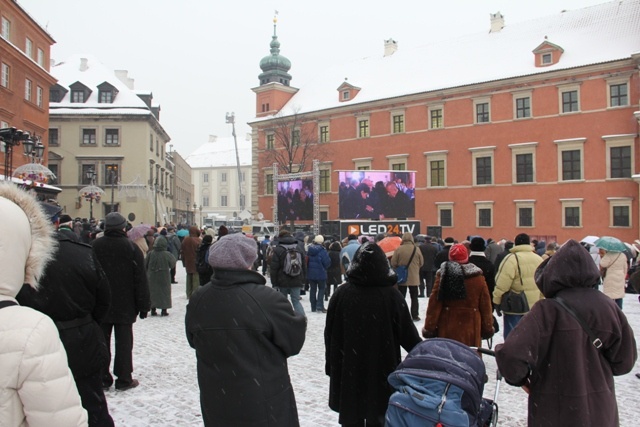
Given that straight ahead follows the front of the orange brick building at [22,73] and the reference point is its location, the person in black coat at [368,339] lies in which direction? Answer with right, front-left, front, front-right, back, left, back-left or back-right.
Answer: front-right

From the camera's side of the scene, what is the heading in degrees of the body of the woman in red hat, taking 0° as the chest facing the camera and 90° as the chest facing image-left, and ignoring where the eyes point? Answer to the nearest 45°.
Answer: approximately 180°

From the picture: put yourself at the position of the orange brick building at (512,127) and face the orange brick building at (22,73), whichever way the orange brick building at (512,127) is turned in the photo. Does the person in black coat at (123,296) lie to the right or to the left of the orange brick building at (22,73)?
left

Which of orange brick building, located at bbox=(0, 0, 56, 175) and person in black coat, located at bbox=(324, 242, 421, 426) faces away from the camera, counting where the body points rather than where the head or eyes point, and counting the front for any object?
the person in black coat

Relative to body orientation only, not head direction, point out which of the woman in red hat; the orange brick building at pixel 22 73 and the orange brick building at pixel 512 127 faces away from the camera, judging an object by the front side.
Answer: the woman in red hat

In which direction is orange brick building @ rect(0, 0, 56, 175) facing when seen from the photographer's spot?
facing the viewer and to the right of the viewer

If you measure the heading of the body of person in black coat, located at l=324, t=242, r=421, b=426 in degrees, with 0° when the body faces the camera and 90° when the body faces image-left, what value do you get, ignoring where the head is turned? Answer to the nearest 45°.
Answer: approximately 180°

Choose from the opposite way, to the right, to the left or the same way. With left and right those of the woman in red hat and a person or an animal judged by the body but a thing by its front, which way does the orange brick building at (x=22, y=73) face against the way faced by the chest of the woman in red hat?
to the right

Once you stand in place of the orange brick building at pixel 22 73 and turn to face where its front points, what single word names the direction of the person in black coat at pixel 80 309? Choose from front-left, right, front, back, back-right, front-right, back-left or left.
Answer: front-right

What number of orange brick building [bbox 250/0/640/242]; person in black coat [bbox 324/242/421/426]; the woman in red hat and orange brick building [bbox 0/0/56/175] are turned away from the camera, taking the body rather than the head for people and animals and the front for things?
2

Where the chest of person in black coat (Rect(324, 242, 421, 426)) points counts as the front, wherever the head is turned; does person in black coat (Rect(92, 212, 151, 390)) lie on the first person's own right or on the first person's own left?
on the first person's own left

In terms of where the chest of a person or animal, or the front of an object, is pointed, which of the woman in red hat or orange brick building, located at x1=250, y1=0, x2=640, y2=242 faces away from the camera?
the woman in red hat

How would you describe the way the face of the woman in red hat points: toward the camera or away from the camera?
away from the camera

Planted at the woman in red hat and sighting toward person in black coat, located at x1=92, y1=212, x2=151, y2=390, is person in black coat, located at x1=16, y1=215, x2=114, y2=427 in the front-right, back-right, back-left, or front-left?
front-left

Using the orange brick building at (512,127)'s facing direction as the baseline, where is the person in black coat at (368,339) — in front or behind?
in front
